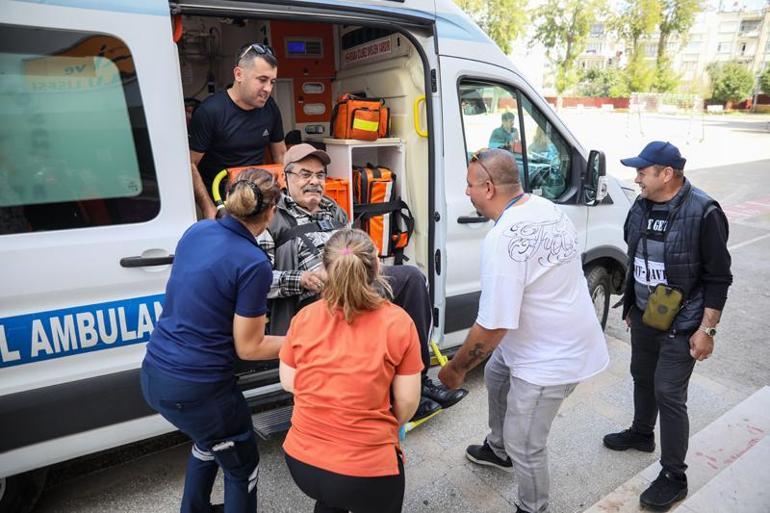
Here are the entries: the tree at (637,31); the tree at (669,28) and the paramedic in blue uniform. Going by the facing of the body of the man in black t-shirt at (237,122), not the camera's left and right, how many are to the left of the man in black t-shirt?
2

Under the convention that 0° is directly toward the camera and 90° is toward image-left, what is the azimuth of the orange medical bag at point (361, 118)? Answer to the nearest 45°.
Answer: approximately 0°

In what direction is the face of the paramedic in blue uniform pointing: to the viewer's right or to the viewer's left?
to the viewer's right

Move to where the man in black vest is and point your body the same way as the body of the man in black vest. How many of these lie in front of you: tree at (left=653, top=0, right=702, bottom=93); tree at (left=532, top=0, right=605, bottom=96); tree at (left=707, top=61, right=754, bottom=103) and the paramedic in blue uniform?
1

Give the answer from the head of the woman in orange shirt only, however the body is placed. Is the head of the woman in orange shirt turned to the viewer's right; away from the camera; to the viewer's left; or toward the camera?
away from the camera

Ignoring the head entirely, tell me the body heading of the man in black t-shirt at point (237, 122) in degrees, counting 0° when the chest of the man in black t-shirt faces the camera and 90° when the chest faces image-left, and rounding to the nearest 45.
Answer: approximately 315°

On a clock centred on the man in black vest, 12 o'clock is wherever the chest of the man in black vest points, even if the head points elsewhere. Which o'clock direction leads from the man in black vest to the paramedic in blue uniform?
The paramedic in blue uniform is roughly at 12 o'clock from the man in black vest.

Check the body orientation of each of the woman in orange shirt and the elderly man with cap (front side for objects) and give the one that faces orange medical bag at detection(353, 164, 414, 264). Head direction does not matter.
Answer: the woman in orange shirt

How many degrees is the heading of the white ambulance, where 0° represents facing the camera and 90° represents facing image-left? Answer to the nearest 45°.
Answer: approximately 225°

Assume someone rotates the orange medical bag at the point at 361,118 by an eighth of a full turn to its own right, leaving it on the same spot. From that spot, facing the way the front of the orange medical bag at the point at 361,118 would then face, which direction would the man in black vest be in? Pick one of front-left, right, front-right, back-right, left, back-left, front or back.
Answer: left

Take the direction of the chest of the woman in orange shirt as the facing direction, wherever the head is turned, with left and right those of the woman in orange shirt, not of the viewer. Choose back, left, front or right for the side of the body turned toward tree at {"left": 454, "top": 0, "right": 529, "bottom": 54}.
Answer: front

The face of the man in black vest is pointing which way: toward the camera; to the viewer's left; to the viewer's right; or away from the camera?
to the viewer's left

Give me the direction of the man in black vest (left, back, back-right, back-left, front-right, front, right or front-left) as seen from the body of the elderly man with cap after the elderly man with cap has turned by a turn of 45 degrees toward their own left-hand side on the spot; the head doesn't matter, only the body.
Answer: front

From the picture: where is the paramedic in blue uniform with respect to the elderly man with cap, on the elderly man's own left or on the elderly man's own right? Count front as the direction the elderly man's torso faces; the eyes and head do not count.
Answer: on the elderly man's own right

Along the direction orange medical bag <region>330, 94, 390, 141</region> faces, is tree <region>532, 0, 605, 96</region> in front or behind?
behind

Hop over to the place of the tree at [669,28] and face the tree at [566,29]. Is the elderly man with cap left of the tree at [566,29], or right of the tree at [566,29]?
left
